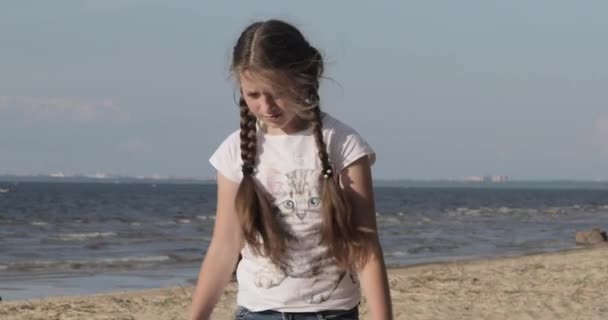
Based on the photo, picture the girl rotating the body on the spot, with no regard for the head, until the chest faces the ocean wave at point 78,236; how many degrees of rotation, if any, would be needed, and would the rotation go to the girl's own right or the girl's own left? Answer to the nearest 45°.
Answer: approximately 180°

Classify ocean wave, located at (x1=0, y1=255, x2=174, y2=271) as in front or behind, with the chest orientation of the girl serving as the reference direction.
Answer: behind

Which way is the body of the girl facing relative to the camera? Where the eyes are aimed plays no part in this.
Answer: toward the camera
